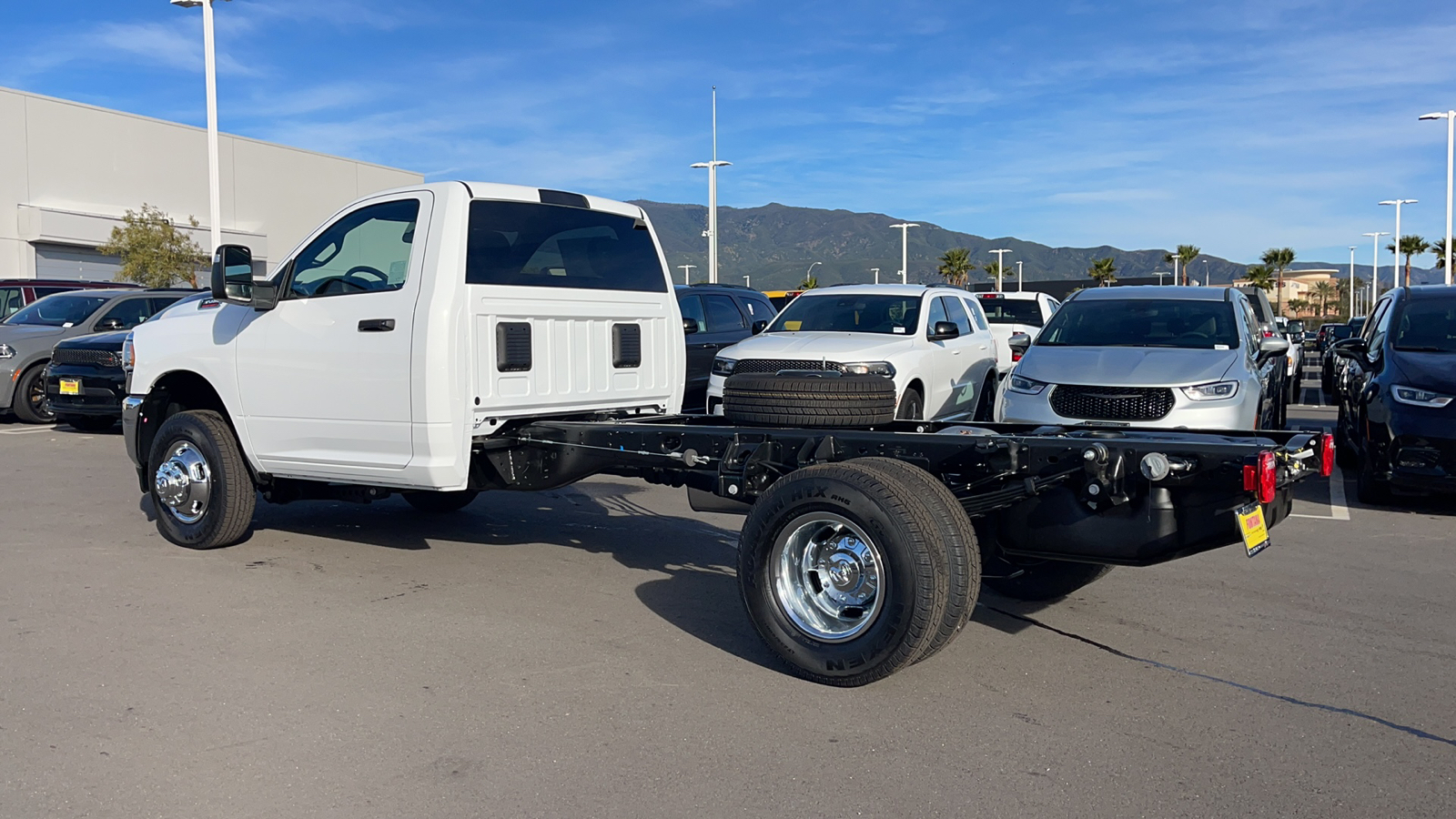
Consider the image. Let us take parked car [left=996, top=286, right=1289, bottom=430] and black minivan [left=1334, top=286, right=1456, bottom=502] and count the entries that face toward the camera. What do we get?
2

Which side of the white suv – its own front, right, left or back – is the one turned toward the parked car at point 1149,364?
left

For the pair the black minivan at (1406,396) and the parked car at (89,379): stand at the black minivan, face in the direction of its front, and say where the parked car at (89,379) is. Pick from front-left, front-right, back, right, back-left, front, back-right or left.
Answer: right

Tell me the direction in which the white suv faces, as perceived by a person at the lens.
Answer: facing the viewer and to the left of the viewer

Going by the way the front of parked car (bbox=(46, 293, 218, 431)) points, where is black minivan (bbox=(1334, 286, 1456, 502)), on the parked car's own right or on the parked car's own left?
on the parked car's own left

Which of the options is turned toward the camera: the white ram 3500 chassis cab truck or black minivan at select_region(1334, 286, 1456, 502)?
the black minivan

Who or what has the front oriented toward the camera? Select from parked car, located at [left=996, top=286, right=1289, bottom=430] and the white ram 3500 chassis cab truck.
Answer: the parked car

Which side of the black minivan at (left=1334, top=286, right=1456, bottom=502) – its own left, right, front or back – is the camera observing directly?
front

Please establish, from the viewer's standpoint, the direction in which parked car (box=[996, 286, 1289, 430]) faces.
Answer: facing the viewer

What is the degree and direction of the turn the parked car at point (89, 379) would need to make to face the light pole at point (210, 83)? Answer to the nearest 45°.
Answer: approximately 135° to its right

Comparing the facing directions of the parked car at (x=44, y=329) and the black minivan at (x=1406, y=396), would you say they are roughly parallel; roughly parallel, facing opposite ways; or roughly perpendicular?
roughly parallel

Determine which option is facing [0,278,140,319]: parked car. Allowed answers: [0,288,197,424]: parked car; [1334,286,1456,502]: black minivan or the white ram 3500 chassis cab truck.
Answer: the white ram 3500 chassis cab truck

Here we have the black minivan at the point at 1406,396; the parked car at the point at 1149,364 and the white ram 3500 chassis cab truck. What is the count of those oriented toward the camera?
2

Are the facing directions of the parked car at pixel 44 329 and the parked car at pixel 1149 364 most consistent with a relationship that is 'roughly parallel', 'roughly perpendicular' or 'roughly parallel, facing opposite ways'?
roughly parallel
